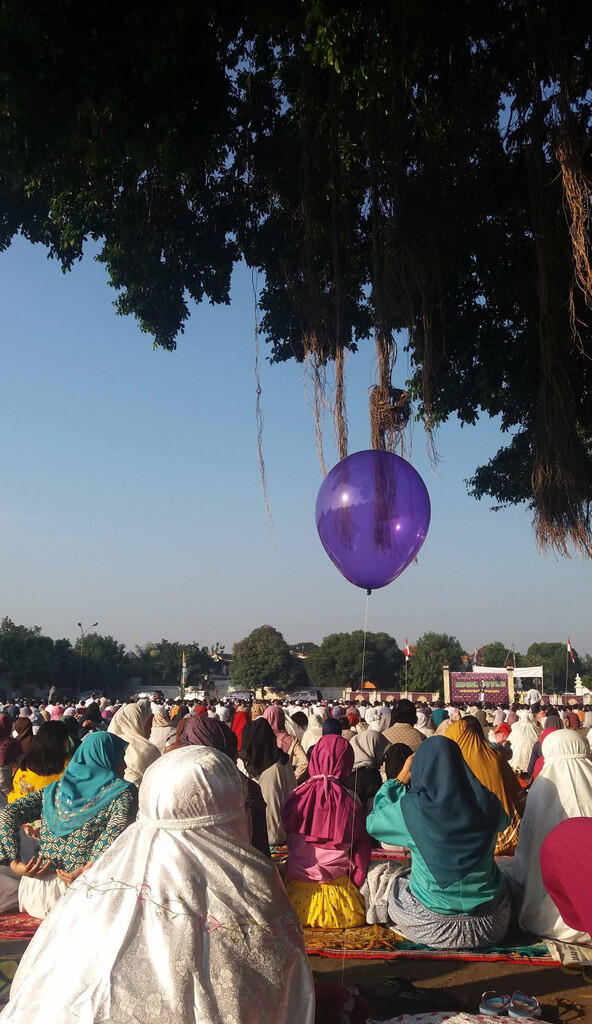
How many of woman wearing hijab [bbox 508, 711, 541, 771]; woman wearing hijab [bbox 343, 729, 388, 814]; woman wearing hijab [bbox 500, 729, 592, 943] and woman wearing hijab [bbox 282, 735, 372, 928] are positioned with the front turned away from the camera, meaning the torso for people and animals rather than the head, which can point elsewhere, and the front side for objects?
4

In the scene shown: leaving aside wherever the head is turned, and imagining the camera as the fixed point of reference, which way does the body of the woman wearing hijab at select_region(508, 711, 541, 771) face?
away from the camera

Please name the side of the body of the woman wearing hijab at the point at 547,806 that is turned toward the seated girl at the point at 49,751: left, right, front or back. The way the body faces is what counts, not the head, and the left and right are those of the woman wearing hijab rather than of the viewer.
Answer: left

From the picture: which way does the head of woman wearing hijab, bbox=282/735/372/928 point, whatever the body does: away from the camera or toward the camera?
away from the camera

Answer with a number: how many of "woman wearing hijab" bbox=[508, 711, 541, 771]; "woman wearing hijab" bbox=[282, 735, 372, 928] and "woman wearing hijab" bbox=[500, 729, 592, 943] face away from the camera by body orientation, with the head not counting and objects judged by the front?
3

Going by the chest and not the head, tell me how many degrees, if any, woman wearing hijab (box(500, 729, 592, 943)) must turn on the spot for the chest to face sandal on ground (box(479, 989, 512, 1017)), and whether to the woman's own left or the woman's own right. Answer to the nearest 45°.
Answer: approximately 180°

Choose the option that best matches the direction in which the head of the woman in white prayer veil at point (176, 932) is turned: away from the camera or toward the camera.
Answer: away from the camera

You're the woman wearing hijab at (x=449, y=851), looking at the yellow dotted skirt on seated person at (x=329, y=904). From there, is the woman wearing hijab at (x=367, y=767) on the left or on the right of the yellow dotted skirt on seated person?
right

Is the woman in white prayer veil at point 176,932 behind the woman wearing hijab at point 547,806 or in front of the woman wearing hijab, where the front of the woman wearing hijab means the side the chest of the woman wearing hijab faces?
behind

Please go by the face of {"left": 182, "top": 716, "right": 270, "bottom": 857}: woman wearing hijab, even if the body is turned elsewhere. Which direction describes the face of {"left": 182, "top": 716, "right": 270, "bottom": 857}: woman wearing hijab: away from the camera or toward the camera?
away from the camera

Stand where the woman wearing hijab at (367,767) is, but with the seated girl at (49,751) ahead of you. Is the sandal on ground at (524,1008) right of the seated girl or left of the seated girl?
left

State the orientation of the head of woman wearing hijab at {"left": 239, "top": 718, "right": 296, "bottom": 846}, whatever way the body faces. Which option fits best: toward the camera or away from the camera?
away from the camera

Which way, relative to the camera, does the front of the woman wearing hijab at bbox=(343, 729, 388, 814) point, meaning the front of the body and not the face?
away from the camera

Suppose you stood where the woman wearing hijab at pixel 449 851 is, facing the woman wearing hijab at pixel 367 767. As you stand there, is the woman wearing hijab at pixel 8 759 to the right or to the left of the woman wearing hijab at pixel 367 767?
left

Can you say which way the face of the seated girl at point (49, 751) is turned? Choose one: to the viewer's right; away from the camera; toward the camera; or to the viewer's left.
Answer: away from the camera

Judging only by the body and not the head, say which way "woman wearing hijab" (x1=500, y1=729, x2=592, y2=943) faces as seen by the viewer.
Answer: away from the camera
